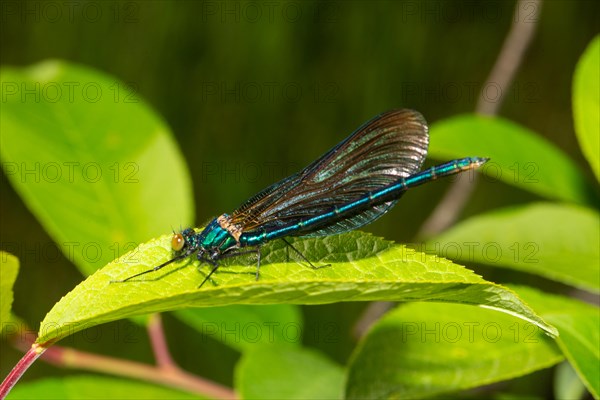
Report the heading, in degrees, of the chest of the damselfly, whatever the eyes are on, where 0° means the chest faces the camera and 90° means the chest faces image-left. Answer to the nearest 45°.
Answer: approximately 90°
